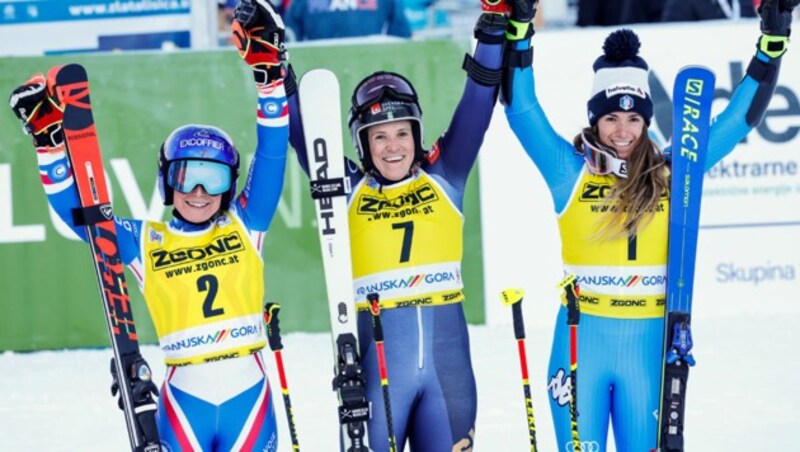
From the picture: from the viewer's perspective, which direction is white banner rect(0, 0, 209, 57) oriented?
toward the camera

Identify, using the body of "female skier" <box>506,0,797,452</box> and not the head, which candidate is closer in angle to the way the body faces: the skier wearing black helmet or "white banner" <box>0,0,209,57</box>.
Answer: the skier wearing black helmet

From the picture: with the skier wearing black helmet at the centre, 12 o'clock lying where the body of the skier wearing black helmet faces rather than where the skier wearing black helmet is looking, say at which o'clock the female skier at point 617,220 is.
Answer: The female skier is roughly at 9 o'clock from the skier wearing black helmet.

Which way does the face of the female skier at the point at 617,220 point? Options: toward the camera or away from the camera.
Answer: toward the camera

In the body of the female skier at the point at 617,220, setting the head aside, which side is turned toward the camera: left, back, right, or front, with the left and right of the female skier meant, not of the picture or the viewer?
front

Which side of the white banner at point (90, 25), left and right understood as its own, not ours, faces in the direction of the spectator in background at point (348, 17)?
left

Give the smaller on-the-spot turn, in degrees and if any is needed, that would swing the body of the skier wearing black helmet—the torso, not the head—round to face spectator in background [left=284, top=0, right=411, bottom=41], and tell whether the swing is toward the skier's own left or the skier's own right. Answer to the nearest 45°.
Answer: approximately 180°

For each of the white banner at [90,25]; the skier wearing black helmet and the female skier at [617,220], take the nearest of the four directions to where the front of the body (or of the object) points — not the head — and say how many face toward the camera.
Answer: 3

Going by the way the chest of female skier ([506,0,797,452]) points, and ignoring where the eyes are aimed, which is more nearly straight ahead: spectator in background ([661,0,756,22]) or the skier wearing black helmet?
the skier wearing black helmet

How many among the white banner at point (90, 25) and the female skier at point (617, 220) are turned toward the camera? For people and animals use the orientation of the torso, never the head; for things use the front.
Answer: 2

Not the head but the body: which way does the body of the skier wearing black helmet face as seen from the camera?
toward the camera

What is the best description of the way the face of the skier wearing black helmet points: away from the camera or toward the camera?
toward the camera

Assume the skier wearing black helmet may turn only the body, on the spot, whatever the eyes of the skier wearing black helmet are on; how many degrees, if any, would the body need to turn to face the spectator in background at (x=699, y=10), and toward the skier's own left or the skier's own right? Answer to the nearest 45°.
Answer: approximately 135° to the skier's own left

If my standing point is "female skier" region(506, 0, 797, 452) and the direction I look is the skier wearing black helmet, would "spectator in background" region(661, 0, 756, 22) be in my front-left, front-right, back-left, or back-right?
back-right
